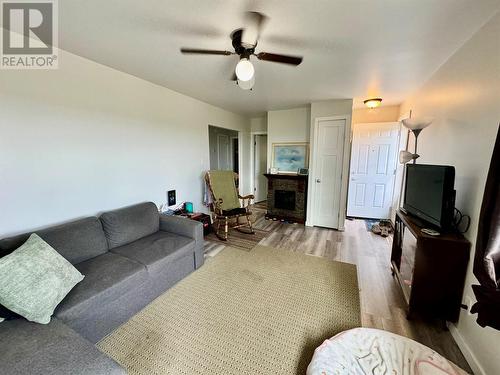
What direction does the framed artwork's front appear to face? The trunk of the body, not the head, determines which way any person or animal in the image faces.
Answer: toward the camera

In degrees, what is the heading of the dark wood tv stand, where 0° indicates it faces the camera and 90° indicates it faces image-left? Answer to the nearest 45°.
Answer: approximately 90°

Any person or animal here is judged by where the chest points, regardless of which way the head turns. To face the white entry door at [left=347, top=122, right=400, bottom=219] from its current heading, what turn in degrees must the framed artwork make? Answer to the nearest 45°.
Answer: approximately 90° to its left

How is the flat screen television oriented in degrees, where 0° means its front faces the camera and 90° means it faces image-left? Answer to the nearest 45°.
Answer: approximately 45°

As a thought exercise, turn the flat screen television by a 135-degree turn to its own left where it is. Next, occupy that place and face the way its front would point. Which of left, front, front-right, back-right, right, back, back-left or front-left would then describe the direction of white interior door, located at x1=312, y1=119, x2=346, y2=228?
back-left

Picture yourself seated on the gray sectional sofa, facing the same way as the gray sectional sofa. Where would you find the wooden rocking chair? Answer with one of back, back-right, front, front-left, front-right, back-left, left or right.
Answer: left

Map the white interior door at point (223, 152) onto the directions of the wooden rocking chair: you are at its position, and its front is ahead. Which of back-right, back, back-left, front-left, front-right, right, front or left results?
back-left

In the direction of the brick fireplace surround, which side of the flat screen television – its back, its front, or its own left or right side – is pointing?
right

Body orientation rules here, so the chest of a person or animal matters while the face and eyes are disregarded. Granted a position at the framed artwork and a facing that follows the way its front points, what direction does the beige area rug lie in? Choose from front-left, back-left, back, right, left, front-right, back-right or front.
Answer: front

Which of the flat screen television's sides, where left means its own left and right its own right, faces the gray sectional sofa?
front

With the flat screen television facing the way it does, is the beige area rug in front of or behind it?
in front

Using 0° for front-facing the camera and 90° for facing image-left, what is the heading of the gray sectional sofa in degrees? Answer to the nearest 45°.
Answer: approximately 315°

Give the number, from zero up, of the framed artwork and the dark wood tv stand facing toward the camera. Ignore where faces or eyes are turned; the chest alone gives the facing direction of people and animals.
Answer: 1
